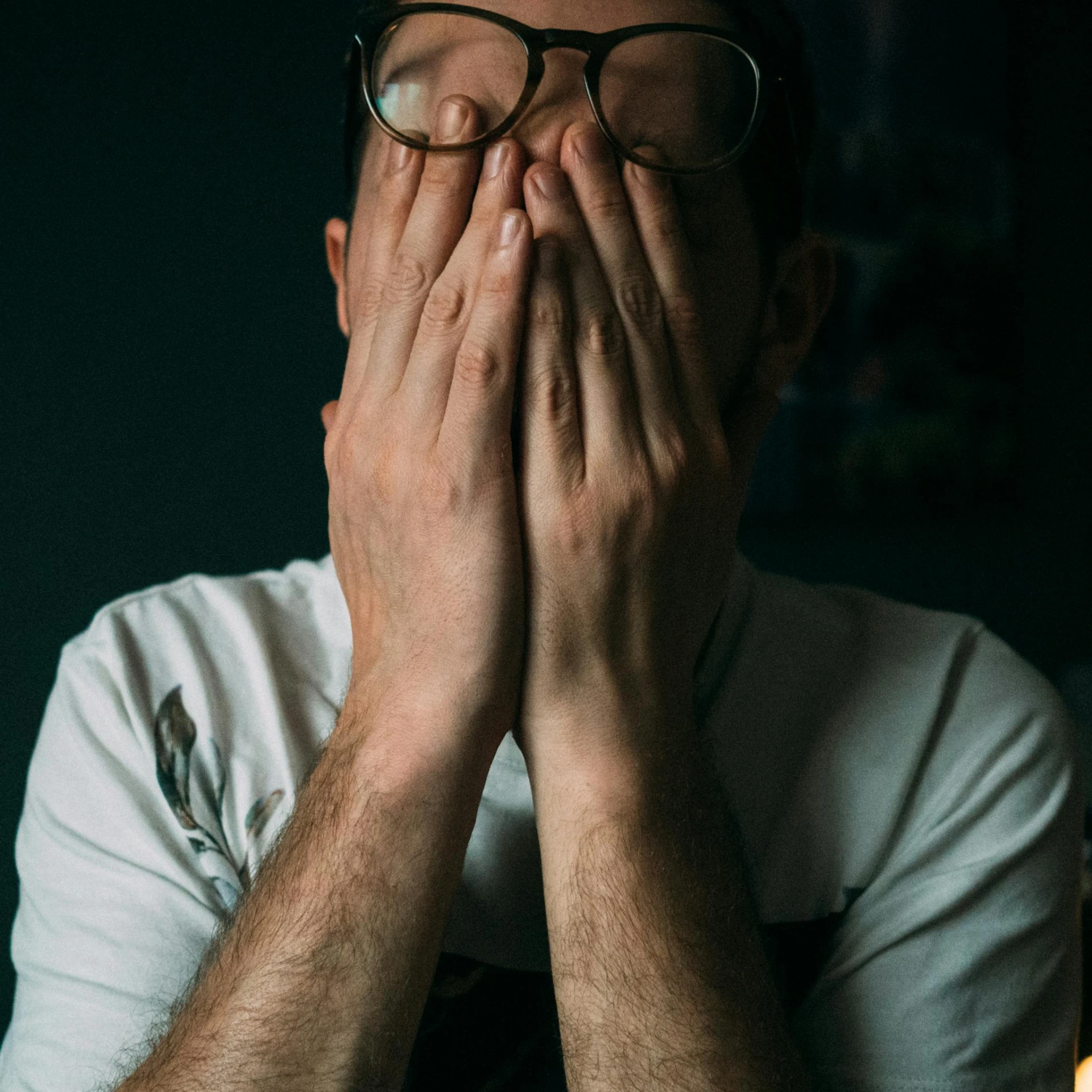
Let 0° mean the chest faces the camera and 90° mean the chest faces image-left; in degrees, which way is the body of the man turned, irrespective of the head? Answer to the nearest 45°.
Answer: approximately 0°
